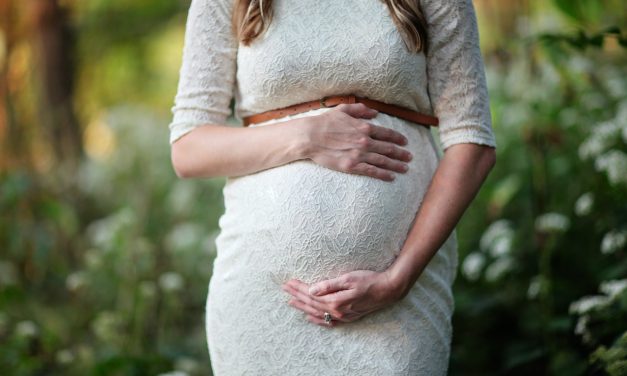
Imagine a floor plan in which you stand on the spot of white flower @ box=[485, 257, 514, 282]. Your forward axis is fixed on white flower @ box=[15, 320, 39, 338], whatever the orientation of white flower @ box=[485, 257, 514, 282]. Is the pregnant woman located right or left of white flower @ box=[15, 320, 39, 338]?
left

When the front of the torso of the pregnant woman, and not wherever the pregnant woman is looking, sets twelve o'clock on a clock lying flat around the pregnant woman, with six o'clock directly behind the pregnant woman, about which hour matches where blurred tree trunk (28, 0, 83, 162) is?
The blurred tree trunk is roughly at 5 o'clock from the pregnant woman.

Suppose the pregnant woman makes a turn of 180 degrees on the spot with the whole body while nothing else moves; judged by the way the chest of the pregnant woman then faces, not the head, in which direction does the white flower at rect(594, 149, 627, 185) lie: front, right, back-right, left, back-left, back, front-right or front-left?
front-right

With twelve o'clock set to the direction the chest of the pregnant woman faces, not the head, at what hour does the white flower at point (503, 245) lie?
The white flower is roughly at 7 o'clock from the pregnant woman.

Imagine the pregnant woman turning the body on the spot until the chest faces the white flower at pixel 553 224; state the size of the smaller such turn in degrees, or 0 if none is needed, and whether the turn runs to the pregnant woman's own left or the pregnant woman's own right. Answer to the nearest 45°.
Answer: approximately 135° to the pregnant woman's own left

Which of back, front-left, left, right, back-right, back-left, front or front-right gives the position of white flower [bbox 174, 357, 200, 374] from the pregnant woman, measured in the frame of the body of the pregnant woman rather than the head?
back-right

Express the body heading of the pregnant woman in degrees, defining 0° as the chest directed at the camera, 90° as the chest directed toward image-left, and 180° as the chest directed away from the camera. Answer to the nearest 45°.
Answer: approximately 0°

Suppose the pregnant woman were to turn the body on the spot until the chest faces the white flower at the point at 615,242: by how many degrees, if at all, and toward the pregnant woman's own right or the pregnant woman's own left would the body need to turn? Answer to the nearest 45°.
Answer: approximately 135° to the pregnant woman's own left

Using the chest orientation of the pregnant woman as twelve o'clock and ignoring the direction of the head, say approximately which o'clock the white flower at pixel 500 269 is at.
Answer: The white flower is roughly at 7 o'clock from the pregnant woman.
